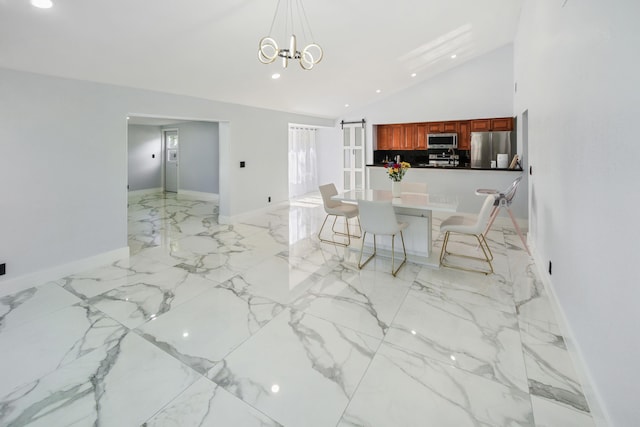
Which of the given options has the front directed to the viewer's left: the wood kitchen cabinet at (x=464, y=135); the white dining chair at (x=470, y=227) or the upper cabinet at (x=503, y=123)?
the white dining chair

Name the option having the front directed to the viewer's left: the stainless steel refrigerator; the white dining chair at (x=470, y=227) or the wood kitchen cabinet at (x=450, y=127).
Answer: the white dining chair

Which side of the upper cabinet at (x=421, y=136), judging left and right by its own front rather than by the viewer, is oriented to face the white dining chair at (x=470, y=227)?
front

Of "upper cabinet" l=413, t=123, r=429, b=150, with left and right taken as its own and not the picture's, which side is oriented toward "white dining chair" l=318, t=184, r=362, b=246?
front

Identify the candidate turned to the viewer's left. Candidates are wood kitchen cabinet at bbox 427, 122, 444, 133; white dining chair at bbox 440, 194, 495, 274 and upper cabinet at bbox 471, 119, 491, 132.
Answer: the white dining chair

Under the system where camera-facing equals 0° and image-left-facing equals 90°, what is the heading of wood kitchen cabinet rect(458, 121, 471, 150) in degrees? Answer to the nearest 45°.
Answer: approximately 0°
